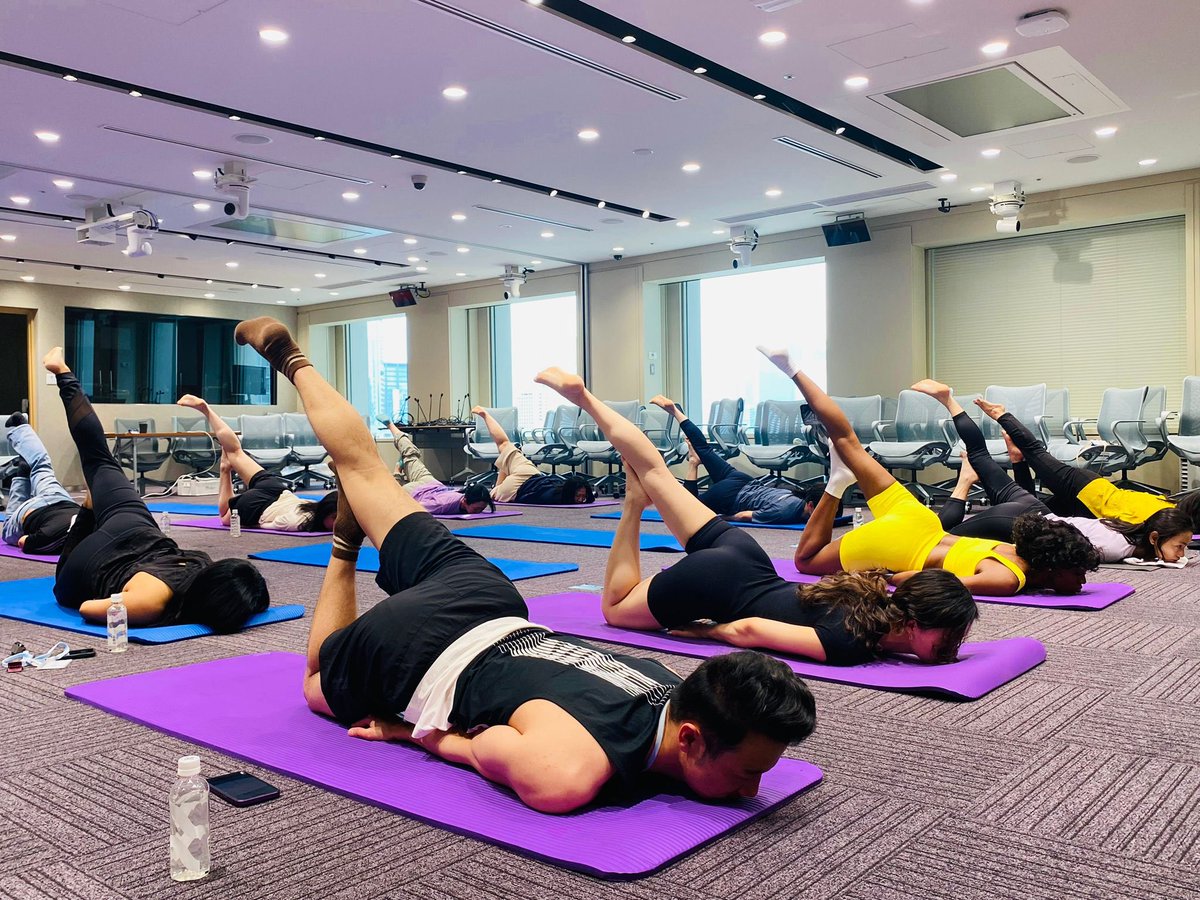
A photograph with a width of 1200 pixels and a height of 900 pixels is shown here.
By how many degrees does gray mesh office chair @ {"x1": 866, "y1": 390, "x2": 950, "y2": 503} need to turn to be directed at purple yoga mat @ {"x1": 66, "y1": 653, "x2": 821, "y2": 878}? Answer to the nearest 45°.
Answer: approximately 45° to its left

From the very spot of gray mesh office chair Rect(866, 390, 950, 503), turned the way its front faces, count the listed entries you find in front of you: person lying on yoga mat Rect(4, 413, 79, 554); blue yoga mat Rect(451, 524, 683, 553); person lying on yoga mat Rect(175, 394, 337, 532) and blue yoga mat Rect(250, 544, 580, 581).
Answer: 4

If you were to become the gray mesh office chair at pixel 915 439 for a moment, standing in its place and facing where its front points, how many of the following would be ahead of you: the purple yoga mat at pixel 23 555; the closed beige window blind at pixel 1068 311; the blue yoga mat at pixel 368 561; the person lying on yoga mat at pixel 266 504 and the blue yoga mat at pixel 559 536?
4

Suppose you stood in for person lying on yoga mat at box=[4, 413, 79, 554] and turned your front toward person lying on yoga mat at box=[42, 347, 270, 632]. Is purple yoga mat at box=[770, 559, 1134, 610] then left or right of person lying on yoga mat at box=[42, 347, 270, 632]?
left

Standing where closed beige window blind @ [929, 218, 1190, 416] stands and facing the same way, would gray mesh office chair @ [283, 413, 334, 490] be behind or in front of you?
in front

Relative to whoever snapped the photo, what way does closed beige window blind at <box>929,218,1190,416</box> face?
facing the viewer and to the left of the viewer

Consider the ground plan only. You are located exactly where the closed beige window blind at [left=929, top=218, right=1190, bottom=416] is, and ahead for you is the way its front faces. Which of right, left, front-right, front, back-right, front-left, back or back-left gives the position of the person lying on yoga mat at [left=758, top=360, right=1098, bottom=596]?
front-left

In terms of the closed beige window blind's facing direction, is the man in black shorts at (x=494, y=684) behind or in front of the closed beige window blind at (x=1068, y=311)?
in front

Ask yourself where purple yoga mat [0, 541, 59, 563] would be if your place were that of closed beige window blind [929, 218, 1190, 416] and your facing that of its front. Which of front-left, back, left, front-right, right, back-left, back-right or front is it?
front

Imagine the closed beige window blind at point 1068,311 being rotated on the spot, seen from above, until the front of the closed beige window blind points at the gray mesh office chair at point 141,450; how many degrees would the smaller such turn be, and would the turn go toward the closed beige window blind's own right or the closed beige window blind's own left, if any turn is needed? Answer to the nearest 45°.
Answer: approximately 45° to the closed beige window blind's own right

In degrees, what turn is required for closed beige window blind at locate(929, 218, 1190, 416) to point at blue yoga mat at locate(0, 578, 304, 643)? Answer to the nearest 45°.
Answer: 0° — it already faces it

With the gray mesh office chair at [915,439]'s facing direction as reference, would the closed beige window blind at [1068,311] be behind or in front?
behind

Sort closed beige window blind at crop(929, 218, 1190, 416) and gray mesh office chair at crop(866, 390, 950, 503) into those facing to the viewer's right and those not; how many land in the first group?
0

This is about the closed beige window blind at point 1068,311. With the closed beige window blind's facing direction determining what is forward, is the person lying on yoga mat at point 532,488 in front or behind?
in front

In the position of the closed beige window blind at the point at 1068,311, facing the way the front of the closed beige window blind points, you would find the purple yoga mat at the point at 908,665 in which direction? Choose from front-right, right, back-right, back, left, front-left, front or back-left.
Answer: front-left

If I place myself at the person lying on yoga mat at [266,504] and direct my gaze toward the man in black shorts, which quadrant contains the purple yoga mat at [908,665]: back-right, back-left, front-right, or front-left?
front-left
